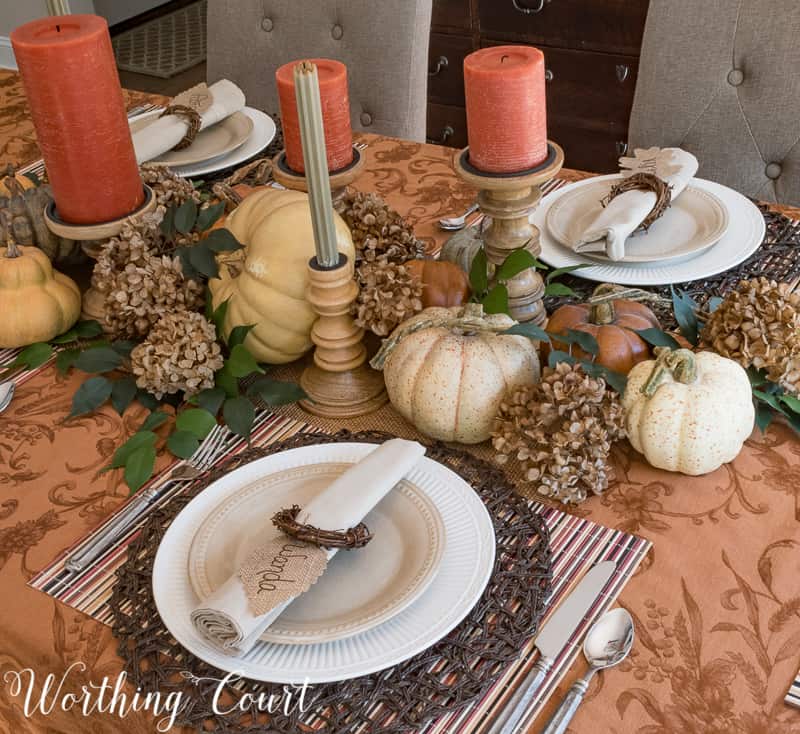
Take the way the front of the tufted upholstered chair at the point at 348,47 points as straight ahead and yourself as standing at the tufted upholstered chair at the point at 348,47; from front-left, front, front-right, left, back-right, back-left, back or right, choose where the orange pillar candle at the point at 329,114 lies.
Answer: front-left

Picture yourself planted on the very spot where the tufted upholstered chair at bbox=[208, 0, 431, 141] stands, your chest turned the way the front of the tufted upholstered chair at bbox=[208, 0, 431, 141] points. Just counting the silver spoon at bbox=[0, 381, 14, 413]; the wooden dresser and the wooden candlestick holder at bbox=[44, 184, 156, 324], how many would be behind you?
1

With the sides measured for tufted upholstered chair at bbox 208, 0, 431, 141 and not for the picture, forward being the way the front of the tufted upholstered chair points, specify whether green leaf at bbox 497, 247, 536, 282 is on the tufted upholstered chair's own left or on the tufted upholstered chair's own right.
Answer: on the tufted upholstered chair's own left

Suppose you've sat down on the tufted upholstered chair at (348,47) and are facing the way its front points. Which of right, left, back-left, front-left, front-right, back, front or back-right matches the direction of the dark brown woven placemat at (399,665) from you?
front-left

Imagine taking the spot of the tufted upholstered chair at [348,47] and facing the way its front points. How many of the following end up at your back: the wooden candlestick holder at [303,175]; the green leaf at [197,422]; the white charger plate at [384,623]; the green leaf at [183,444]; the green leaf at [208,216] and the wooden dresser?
1

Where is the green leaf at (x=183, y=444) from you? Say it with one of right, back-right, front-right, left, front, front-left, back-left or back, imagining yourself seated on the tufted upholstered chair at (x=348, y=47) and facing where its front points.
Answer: front-left

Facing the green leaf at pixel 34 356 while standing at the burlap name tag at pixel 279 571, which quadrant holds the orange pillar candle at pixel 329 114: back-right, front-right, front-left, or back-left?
front-right

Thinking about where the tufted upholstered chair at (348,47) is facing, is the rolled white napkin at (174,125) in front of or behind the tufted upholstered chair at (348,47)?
in front

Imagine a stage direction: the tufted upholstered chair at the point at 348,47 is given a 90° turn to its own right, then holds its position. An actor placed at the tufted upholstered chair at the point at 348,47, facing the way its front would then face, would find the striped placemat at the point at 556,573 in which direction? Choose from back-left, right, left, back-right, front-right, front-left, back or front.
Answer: back-left

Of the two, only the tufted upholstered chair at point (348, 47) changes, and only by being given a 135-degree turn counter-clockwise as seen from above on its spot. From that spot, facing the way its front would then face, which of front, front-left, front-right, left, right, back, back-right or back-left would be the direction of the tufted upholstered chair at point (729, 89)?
front-right

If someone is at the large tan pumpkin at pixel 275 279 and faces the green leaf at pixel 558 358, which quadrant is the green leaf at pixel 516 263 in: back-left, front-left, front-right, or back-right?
front-left

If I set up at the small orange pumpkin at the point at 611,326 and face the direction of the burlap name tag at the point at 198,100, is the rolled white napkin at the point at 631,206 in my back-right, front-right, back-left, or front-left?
front-right

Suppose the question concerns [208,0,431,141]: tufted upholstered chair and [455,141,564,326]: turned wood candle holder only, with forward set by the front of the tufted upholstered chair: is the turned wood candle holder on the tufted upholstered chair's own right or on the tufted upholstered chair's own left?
on the tufted upholstered chair's own left

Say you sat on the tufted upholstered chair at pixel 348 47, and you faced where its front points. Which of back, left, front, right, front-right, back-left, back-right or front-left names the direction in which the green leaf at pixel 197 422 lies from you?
front-left

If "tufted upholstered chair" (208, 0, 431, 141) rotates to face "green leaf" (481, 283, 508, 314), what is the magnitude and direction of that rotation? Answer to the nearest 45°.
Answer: approximately 45° to its left

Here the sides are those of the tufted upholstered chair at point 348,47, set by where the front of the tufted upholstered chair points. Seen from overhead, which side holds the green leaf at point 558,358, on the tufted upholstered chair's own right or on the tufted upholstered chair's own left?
on the tufted upholstered chair's own left

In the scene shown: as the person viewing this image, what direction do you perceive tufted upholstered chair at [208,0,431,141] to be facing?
facing the viewer and to the left of the viewer

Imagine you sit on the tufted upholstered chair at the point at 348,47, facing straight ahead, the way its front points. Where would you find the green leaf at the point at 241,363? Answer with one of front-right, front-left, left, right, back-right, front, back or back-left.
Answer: front-left

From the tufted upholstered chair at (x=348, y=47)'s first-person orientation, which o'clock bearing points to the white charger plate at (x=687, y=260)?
The white charger plate is roughly at 10 o'clock from the tufted upholstered chair.

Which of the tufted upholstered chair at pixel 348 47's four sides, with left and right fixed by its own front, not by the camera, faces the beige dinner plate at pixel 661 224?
left
